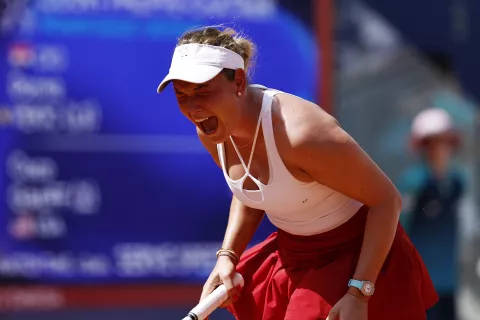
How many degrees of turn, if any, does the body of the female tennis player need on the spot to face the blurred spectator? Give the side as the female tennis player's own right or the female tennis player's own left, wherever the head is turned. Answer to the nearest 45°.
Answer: approximately 135° to the female tennis player's own right

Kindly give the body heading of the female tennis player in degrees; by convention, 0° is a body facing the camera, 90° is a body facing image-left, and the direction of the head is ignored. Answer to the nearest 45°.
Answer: approximately 45°
